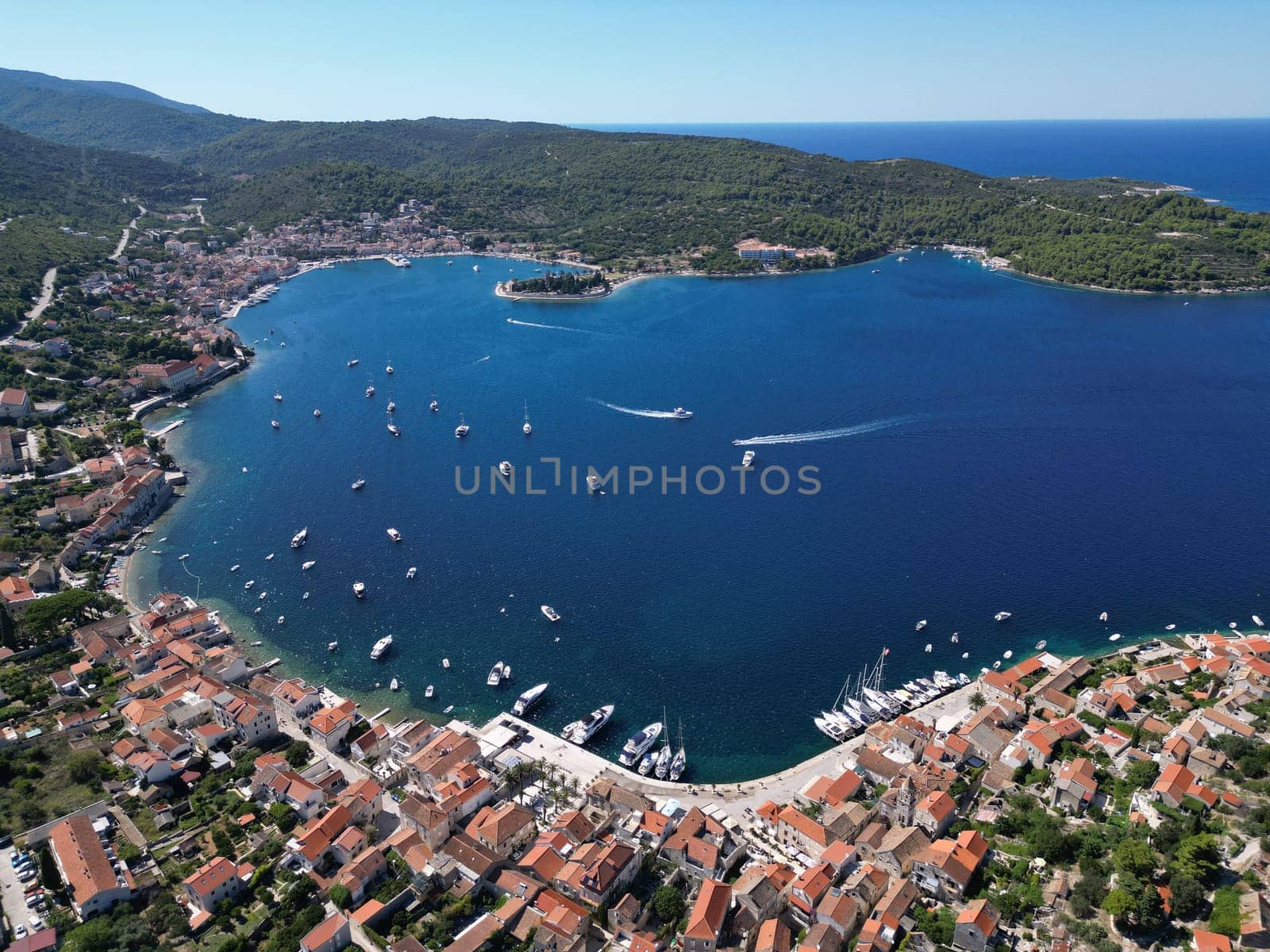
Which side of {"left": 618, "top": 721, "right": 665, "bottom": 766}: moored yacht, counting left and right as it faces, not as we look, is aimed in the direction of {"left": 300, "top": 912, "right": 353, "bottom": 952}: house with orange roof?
back

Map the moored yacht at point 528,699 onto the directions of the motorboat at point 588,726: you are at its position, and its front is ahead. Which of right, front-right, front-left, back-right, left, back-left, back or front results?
left

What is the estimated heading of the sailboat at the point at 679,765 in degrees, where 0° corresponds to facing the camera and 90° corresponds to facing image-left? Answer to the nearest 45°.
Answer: approximately 180°

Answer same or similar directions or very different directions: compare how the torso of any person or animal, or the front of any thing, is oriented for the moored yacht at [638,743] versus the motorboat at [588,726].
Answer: same or similar directions

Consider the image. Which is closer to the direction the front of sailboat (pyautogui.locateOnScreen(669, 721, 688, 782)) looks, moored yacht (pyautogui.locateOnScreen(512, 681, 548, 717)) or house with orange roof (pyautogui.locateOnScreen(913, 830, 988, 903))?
the moored yacht

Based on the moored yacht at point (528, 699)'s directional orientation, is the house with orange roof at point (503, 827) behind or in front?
behind

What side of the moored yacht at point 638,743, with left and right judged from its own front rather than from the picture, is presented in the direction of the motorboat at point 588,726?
left

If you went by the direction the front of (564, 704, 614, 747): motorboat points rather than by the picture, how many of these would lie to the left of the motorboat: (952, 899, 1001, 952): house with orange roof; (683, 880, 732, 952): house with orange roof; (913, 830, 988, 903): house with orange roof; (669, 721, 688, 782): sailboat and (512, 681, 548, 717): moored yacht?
1

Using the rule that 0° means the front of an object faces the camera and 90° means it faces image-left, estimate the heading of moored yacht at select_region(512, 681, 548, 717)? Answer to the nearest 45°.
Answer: approximately 225°

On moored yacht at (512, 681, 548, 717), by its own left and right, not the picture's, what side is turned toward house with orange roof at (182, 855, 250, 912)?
back

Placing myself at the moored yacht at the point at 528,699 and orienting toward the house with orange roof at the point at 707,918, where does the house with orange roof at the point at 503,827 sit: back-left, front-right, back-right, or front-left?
front-right

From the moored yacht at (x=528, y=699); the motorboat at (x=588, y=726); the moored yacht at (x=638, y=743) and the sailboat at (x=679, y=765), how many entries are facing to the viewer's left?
0

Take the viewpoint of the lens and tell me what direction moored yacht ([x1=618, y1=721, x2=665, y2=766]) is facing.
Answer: facing away from the viewer and to the right of the viewer
